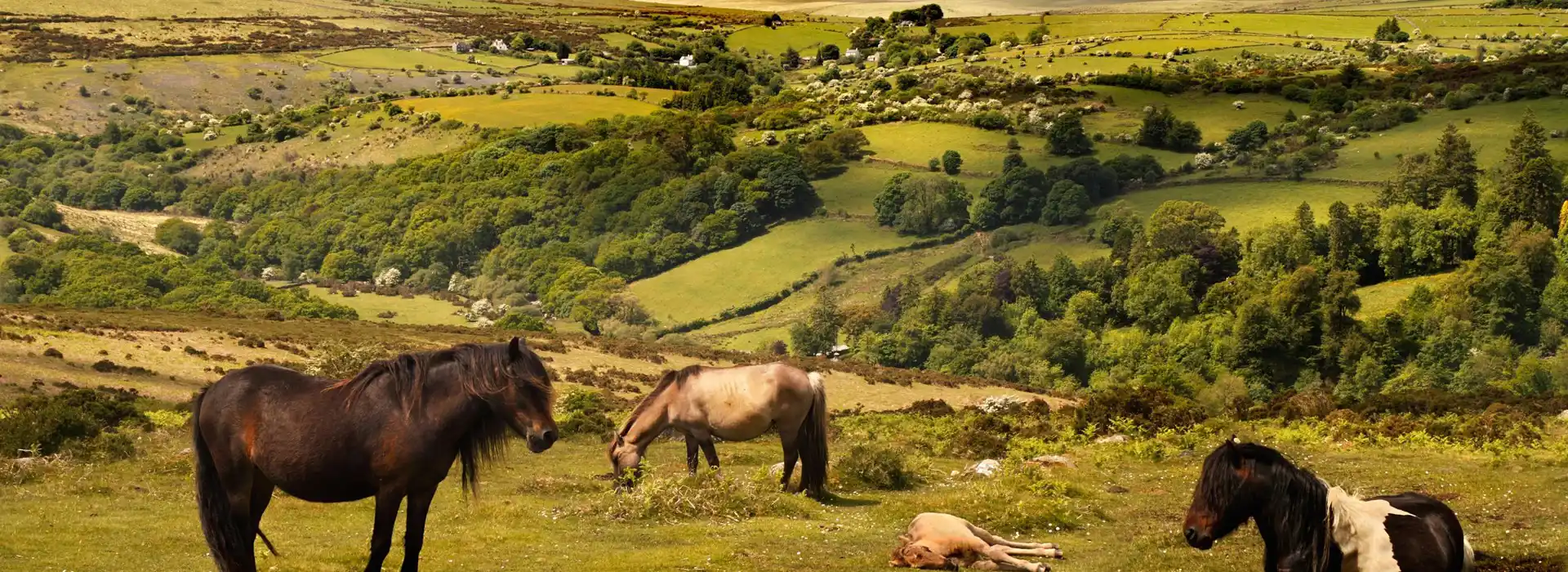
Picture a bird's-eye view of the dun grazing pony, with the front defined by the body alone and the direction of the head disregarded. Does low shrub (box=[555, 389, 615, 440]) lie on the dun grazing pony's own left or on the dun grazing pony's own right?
on the dun grazing pony's own right

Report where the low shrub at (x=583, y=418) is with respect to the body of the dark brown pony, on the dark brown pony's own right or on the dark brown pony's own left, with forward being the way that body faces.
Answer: on the dark brown pony's own left

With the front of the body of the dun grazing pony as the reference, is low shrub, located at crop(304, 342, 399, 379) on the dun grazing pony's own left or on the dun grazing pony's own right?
on the dun grazing pony's own right

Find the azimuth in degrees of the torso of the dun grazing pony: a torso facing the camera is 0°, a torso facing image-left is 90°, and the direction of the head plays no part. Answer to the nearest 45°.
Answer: approximately 90°

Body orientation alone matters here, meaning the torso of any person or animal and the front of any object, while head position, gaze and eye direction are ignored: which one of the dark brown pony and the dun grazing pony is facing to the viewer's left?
the dun grazing pony

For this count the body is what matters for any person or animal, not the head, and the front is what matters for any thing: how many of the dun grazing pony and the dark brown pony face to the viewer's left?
1

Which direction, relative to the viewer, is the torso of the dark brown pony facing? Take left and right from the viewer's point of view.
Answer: facing to the right of the viewer

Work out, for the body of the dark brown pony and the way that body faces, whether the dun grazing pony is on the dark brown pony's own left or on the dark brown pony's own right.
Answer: on the dark brown pony's own left

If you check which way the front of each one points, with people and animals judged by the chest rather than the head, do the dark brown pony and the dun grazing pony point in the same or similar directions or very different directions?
very different directions
